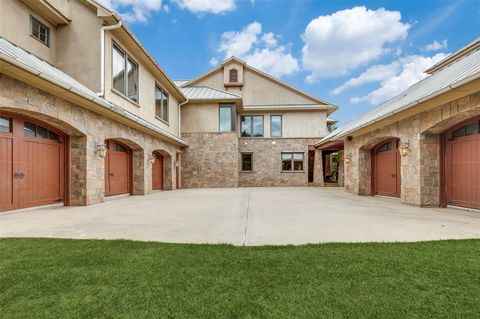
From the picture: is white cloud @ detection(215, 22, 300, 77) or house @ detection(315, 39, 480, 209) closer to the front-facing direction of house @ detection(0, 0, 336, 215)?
the house

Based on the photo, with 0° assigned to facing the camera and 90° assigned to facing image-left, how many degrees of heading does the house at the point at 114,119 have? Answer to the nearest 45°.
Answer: approximately 315°

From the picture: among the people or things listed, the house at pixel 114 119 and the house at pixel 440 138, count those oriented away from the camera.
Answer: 0

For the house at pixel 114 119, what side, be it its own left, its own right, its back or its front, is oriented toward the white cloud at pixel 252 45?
left

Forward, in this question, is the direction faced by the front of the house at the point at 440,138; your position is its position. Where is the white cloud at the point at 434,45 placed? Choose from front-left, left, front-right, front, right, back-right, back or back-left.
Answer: back-right

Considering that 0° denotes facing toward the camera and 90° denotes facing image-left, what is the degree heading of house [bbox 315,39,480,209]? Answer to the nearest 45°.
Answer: approximately 45°

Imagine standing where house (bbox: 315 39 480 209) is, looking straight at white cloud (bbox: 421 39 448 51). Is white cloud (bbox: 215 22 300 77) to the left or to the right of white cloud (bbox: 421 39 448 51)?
left
